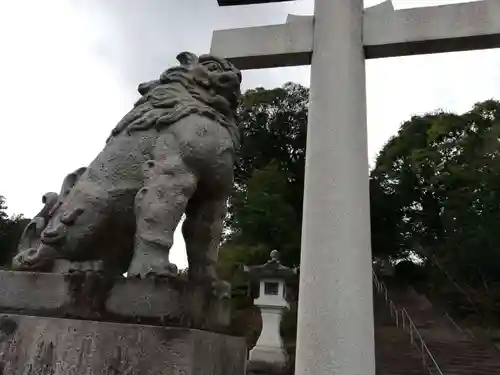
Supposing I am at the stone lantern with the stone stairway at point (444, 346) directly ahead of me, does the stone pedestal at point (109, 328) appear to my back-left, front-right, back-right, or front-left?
back-right

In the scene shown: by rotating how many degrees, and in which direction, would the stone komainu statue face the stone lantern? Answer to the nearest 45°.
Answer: approximately 90° to its left
